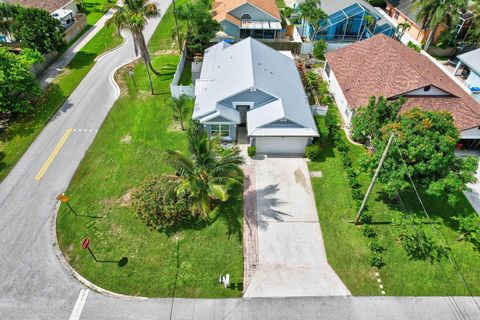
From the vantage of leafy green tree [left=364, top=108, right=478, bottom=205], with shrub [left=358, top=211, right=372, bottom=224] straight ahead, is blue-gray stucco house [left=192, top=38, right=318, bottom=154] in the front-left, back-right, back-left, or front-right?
front-right

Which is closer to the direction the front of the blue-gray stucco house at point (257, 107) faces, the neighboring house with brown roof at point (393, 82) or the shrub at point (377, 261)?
the shrub

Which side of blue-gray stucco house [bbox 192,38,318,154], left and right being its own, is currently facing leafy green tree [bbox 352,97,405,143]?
left

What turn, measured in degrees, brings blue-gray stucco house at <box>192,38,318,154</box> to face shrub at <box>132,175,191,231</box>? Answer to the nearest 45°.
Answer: approximately 45° to its right

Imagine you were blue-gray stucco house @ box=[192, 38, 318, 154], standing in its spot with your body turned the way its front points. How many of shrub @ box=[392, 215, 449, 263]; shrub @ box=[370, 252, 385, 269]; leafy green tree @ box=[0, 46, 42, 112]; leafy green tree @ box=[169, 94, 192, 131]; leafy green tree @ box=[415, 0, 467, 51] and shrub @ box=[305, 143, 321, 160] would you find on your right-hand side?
2

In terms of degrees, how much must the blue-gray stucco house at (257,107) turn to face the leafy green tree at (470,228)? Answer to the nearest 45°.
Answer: approximately 45° to its left

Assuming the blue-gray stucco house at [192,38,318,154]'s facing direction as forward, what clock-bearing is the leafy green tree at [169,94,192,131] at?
The leafy green tree is roughly at 3 o'clock from the blue-gray stucco house.

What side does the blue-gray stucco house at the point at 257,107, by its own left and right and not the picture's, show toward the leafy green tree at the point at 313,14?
back

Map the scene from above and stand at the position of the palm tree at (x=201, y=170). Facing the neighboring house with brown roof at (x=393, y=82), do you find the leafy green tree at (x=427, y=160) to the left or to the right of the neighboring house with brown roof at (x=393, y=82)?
right

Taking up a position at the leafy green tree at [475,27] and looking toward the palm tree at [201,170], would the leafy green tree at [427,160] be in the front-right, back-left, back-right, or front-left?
front-left

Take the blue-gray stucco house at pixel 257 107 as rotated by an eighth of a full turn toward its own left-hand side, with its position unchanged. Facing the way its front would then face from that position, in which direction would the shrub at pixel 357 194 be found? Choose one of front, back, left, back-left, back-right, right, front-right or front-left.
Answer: front

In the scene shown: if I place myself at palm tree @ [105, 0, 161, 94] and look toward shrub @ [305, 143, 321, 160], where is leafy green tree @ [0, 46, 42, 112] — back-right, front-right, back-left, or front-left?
back-right

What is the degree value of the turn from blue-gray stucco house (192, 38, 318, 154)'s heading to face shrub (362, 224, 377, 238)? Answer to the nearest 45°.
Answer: approximately 45° to its left

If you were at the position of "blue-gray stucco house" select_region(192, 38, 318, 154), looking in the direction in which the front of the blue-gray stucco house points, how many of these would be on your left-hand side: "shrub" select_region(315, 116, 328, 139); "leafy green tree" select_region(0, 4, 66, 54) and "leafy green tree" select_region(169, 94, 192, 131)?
1

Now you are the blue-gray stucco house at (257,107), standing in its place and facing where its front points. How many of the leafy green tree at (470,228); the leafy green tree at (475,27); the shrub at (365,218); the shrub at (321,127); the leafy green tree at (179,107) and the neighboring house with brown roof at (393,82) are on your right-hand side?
1

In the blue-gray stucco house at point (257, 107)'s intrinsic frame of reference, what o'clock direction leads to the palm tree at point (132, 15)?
The palm tree is roughly at 4 o'clock from the blue-gray stucco house.

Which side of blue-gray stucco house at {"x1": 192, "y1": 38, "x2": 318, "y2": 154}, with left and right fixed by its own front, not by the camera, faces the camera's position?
front
